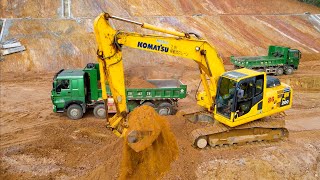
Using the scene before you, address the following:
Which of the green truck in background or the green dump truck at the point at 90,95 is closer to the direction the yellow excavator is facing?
the green dump truck

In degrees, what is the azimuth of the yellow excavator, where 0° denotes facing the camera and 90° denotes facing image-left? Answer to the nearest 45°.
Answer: approximately 45°

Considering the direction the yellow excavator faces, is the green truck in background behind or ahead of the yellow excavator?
behind

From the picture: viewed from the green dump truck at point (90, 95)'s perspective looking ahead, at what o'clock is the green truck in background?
The green truck in background is roughly at 5 o'clock from the green dump truck.

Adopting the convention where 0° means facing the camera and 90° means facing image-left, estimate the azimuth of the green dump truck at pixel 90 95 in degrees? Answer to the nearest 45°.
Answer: approximately 90°

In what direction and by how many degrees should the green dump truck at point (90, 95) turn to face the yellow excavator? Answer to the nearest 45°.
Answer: approximately 135° to its left
